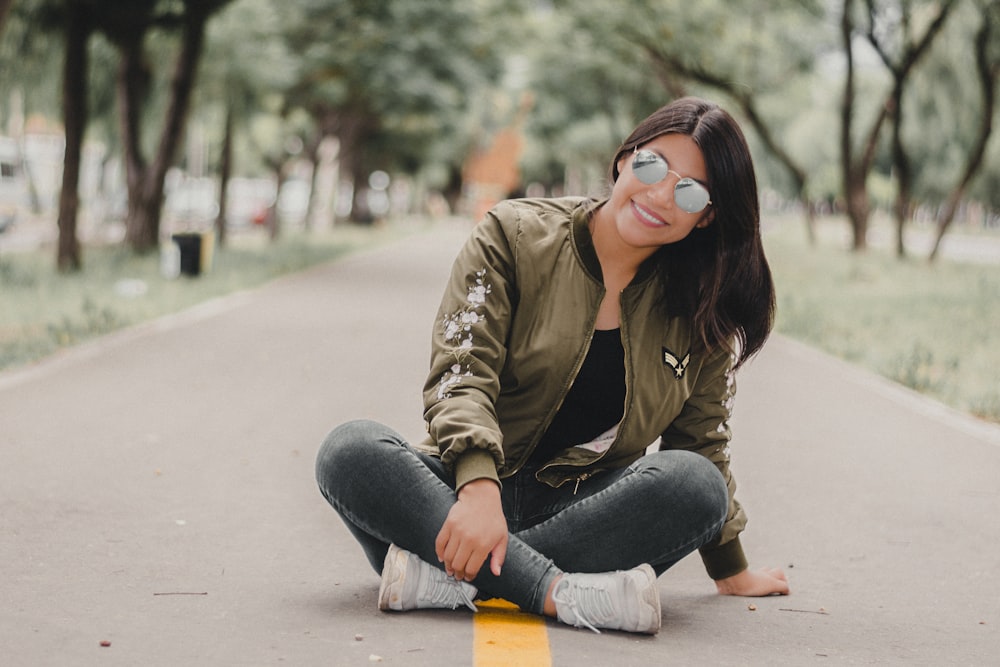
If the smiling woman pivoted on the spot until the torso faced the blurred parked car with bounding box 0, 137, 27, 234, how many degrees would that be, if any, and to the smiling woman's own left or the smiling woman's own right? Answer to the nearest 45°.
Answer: approximately 135° to the smiling woman's own right

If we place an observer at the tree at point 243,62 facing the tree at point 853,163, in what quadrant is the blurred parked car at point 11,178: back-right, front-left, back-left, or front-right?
back-left

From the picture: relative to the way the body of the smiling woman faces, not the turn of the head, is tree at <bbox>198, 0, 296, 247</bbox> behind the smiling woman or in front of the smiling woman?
behind

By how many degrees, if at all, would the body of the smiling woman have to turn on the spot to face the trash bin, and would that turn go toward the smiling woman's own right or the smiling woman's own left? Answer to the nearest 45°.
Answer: approximately 180°

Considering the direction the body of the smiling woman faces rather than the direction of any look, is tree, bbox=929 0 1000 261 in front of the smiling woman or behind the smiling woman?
behind

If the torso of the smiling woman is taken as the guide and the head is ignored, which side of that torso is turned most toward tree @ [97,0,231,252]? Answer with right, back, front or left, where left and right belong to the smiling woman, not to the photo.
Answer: back

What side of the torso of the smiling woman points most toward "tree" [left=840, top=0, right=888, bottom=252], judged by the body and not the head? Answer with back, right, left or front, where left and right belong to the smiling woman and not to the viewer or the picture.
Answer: back

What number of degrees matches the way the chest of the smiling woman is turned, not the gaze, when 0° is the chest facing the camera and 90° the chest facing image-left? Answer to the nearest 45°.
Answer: approximately 0°
